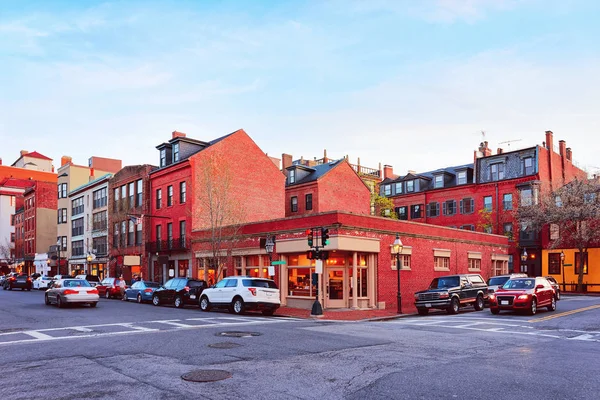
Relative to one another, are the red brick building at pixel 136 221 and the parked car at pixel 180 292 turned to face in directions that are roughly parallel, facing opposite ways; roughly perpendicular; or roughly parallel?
roughly perpendicular

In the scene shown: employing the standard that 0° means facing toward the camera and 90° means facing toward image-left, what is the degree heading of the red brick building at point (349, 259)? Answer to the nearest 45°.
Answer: approximately 45°

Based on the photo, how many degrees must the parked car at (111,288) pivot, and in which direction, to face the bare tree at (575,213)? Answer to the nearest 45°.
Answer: approximately 135° to its right

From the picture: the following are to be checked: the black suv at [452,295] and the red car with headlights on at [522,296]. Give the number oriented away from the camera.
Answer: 0

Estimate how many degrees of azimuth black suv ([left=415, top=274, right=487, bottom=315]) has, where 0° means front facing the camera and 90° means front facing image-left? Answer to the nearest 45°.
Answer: approximately 45°

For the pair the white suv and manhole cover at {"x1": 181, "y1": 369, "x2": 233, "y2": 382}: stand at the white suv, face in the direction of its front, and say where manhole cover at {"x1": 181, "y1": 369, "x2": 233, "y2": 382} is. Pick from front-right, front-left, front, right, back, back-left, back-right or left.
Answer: back-left

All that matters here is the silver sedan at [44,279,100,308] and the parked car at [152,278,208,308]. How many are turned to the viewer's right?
0

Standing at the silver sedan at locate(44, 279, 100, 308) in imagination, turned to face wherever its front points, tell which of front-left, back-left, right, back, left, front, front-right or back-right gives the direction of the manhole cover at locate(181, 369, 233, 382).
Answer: back-left

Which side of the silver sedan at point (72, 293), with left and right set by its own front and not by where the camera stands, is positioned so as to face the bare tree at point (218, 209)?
right

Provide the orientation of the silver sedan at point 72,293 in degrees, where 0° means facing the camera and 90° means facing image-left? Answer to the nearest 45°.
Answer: approximately 135°

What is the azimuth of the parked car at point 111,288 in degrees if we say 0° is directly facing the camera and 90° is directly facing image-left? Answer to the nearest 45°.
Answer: approximately 135°

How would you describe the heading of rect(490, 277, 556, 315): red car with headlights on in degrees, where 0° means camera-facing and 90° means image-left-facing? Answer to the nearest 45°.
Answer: approximately 45°

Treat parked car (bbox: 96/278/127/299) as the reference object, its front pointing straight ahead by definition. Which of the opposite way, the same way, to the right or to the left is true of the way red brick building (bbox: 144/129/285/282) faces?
to the left

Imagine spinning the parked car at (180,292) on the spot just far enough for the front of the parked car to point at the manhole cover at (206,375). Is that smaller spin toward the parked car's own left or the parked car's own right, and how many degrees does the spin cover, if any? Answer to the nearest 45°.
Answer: approximately 135° to the parked car's own left
